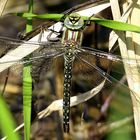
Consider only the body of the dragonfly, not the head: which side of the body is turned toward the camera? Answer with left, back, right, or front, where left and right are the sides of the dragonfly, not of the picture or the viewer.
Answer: back

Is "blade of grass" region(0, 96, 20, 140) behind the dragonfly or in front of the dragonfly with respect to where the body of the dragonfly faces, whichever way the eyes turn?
behind
